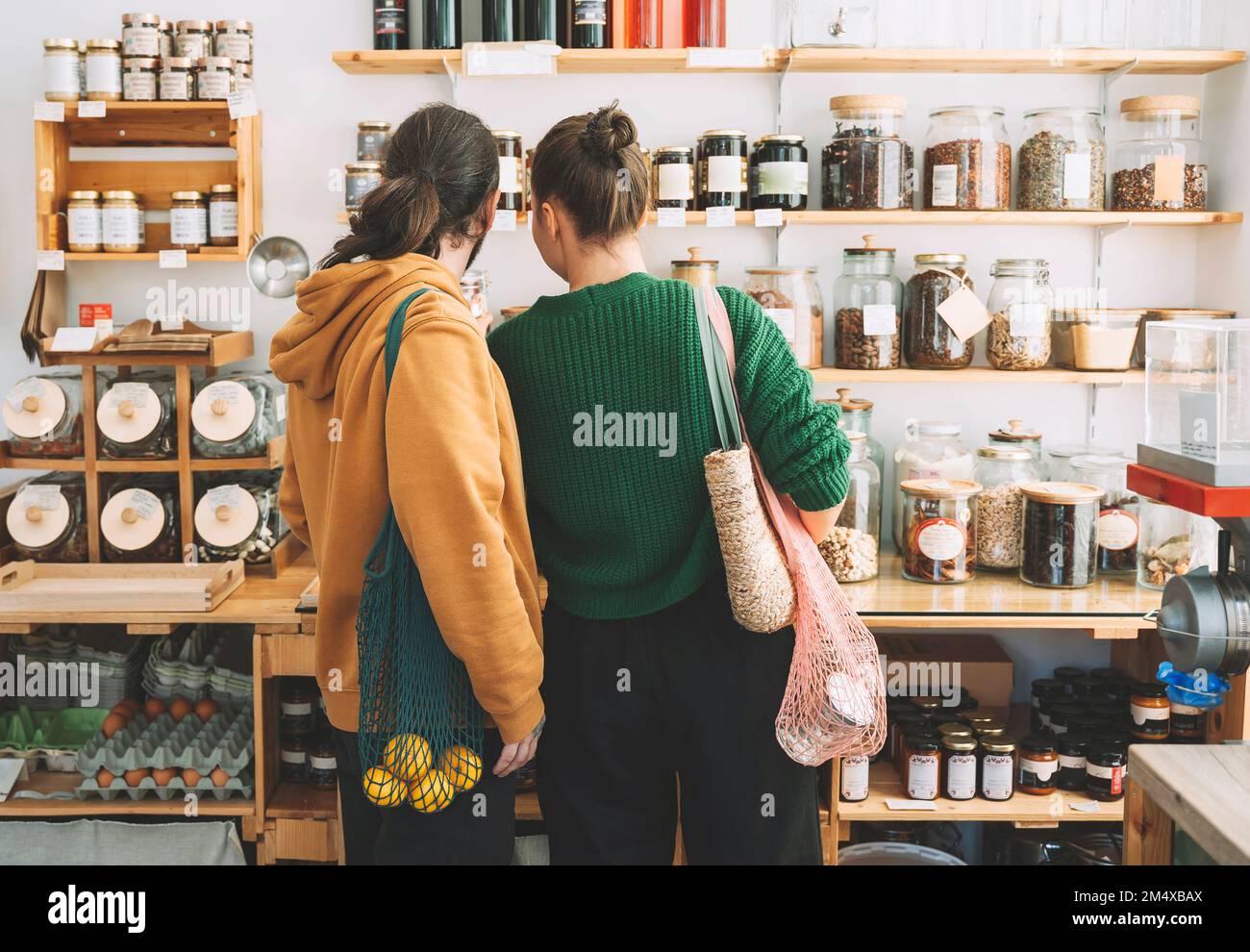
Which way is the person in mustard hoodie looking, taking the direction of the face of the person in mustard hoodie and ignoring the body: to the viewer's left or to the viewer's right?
to the viewer's right

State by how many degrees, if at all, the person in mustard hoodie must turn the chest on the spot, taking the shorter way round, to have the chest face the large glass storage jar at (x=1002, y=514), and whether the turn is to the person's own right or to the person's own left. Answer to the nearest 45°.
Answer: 0° — they already face it

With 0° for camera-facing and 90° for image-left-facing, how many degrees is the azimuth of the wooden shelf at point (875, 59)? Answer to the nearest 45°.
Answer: approximately 0°

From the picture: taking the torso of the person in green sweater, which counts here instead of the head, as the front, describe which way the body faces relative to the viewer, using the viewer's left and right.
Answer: facing away from the viewer

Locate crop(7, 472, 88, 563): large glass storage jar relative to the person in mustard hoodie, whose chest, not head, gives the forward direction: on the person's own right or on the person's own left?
on the person's own left

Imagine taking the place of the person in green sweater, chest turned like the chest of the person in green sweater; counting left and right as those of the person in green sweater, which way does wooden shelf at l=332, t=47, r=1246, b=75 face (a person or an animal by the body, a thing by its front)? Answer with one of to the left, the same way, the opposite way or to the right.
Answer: the opposite way

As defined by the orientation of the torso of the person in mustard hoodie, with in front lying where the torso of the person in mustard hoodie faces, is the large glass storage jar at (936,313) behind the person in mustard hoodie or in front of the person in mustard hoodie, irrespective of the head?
in front

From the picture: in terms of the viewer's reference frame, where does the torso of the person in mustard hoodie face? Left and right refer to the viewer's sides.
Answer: facing away from the viewer and to the right of the viewer

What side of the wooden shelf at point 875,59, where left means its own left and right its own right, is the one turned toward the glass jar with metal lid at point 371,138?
right

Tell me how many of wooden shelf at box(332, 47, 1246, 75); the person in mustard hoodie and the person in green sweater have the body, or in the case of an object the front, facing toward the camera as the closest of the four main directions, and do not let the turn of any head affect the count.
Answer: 1
